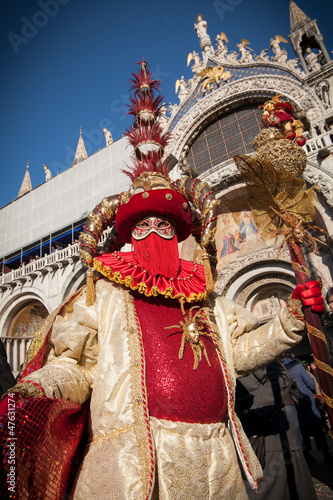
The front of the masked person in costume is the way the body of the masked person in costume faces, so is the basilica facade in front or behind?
behind

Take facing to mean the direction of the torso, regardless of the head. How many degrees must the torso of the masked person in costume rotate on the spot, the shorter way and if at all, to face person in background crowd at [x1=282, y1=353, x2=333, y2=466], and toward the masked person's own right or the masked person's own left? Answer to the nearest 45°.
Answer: approximately 135° to the masked person's own left

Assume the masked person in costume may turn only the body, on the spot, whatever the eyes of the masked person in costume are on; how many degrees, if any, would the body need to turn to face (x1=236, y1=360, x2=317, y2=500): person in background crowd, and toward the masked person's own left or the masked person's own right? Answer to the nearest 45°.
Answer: approximately 135° to the masked person's own left

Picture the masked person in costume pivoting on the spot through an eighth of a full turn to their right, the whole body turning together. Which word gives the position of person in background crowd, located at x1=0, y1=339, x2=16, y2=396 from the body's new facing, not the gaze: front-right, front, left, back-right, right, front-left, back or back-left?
right

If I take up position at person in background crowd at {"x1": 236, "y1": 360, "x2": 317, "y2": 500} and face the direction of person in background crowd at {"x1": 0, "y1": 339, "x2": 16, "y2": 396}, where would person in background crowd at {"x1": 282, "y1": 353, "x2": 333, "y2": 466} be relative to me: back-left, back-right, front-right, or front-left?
back-right

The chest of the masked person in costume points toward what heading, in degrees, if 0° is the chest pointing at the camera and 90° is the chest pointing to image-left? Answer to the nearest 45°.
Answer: approximately 0°
